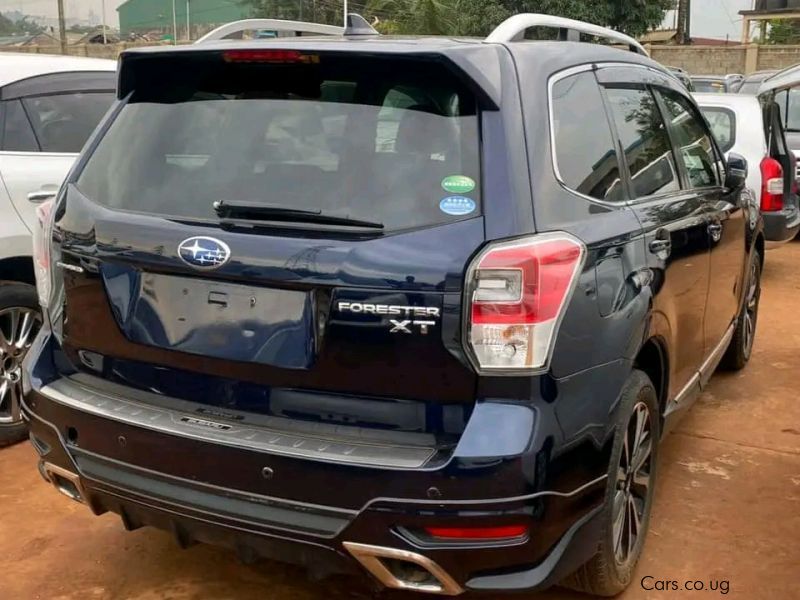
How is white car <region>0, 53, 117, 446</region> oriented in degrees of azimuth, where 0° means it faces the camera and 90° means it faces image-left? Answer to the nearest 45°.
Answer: approximately 225°

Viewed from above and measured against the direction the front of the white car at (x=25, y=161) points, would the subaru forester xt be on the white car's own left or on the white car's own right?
on the white car's own right

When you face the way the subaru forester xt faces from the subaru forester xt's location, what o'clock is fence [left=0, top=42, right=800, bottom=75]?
The fence is roughly at 11 o'clock from the subaru forester xt.

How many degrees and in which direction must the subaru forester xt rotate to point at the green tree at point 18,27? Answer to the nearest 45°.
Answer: approximately 45° to its left

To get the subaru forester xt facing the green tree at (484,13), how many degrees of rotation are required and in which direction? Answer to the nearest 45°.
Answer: approximately 45° to its left

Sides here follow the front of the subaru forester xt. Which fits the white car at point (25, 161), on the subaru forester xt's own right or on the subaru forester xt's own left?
on the subaru forester xt's own left

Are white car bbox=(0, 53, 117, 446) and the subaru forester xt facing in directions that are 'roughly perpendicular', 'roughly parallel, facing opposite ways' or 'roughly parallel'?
roughly parallel

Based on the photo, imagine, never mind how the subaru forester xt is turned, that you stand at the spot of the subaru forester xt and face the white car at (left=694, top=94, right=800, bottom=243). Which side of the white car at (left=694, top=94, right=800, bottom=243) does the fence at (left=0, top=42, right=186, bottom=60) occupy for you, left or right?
left

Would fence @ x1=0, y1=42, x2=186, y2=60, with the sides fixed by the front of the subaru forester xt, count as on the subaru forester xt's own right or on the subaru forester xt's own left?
on the subaru forester xt's own left

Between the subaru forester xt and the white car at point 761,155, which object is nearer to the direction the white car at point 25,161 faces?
the white car

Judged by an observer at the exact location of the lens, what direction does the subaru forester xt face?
facing away from the viewer and to the right of the viewer

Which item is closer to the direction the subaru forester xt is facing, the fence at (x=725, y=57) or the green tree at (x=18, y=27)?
the fence

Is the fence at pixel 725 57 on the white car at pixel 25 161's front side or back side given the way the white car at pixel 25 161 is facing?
on the front side

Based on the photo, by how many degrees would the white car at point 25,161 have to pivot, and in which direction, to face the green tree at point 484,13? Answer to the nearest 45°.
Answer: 0° — it already faces it

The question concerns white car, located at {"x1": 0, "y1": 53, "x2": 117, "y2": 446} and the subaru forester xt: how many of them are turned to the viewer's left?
0
